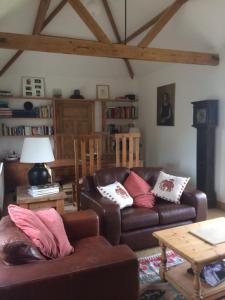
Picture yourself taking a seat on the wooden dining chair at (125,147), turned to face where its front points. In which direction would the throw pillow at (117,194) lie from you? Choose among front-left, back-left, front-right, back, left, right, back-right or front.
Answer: back

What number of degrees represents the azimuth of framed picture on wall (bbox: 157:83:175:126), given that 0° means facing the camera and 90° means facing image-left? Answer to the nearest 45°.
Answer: approximately 45°

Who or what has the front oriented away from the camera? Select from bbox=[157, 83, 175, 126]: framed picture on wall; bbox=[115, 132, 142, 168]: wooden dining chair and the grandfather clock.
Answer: the wooden dining chair

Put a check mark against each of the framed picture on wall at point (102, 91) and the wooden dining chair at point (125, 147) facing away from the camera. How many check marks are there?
1

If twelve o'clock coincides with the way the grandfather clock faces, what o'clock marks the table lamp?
The table lamp is roughly at 12 o'clock from the grandfather clock.

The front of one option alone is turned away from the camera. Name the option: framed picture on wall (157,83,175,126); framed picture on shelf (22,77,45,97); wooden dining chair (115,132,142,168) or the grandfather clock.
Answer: the wooden dining chair

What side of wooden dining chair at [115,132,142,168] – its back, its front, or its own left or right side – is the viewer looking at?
back

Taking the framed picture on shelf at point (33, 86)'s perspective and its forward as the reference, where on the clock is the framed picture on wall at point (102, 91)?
the framed picture on wall at point (102, 91) is roughly at 9 o'clock from the framed picture on shelf at point (33, 86).

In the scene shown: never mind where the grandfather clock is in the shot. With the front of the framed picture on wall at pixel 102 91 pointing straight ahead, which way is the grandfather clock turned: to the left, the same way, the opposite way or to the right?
to the right

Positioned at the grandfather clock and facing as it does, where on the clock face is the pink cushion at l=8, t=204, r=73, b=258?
The pink cushion is roughly at 11 o'clock from the grandfather clock.

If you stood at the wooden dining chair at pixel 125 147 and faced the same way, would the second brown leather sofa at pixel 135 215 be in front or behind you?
behind
